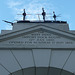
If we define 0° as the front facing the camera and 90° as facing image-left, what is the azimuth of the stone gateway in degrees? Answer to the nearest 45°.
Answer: approximately 0°
